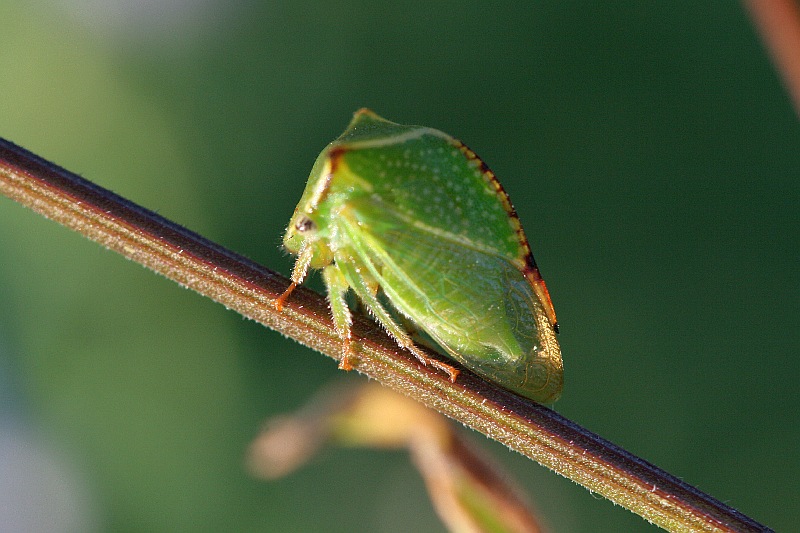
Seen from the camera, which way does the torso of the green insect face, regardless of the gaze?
to the viewer's left
